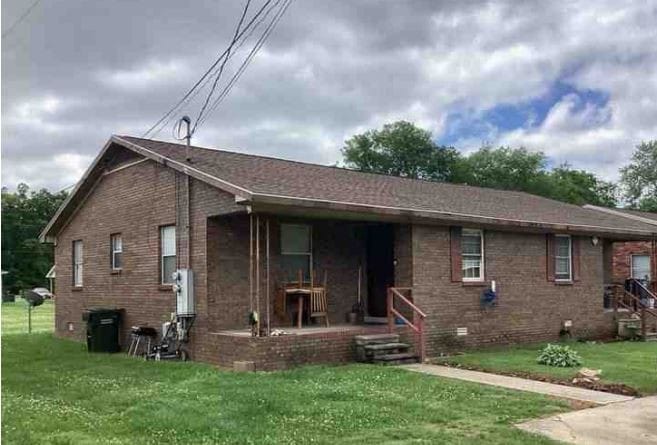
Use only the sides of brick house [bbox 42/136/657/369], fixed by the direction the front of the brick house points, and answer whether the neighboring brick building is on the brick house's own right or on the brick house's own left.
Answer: on the brick house's own left

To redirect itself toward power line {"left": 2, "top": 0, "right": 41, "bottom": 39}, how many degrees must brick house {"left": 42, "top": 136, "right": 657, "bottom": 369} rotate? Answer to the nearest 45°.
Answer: approximately 45° to its right

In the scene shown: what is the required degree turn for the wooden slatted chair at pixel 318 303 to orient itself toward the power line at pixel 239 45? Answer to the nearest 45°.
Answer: approximately 45° to its right
